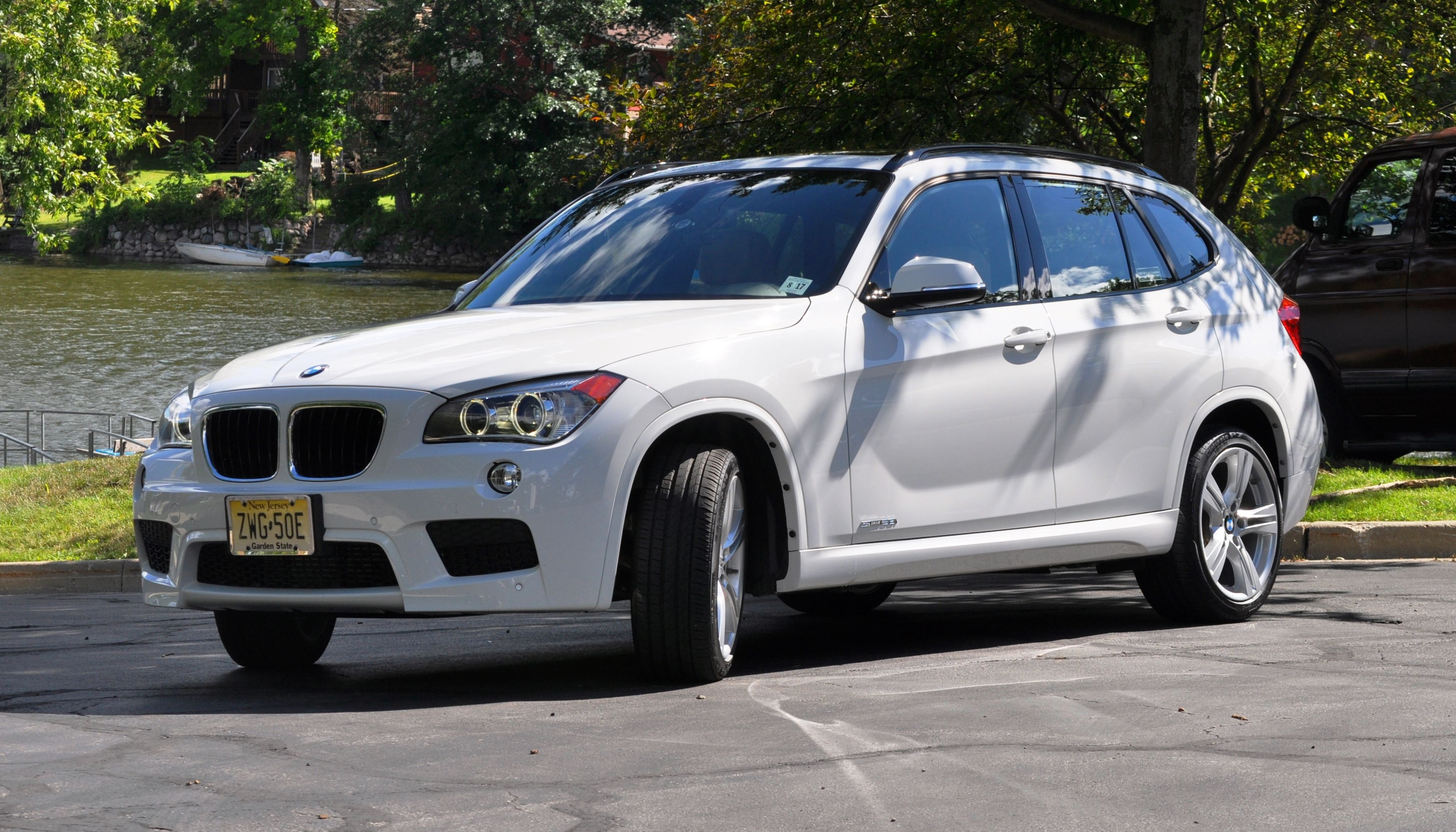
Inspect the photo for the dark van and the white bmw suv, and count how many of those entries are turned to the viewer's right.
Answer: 0

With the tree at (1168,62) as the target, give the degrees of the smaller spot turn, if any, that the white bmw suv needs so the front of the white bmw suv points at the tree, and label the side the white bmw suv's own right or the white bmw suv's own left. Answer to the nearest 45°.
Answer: approximately 180°

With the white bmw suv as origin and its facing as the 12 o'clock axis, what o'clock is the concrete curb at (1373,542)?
The concrete curb is roughly at 6 o'clock from the white bmw suv.

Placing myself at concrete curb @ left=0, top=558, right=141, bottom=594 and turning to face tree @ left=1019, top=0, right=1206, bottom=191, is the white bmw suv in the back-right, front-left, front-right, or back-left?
front-right

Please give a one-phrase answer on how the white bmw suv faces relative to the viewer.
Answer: facing the viewer and to the left of the viewer

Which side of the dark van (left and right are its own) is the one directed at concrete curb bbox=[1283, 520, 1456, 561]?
left

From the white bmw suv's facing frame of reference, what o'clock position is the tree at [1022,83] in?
The tree is roughly at 5 o'clock from the white bmw suv.

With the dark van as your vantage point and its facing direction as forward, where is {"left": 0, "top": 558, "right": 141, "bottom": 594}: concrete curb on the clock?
The concrete curb is roughly at 11 o'clock from the dark van.

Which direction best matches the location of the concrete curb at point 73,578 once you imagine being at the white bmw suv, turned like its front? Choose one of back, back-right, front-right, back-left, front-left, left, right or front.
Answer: right

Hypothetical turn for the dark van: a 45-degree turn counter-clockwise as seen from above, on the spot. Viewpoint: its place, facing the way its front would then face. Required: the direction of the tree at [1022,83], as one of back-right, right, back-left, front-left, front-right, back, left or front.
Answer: right

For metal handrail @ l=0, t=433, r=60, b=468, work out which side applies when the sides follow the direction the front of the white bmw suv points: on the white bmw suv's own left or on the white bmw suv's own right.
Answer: on the white bmw suv's own right

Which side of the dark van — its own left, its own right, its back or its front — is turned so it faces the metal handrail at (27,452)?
front

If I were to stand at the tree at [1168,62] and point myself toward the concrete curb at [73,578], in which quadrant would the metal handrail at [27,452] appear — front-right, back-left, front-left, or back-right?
front-right

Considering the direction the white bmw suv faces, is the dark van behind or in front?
behind

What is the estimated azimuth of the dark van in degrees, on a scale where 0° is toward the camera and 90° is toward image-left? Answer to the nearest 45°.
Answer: approximately 90°
